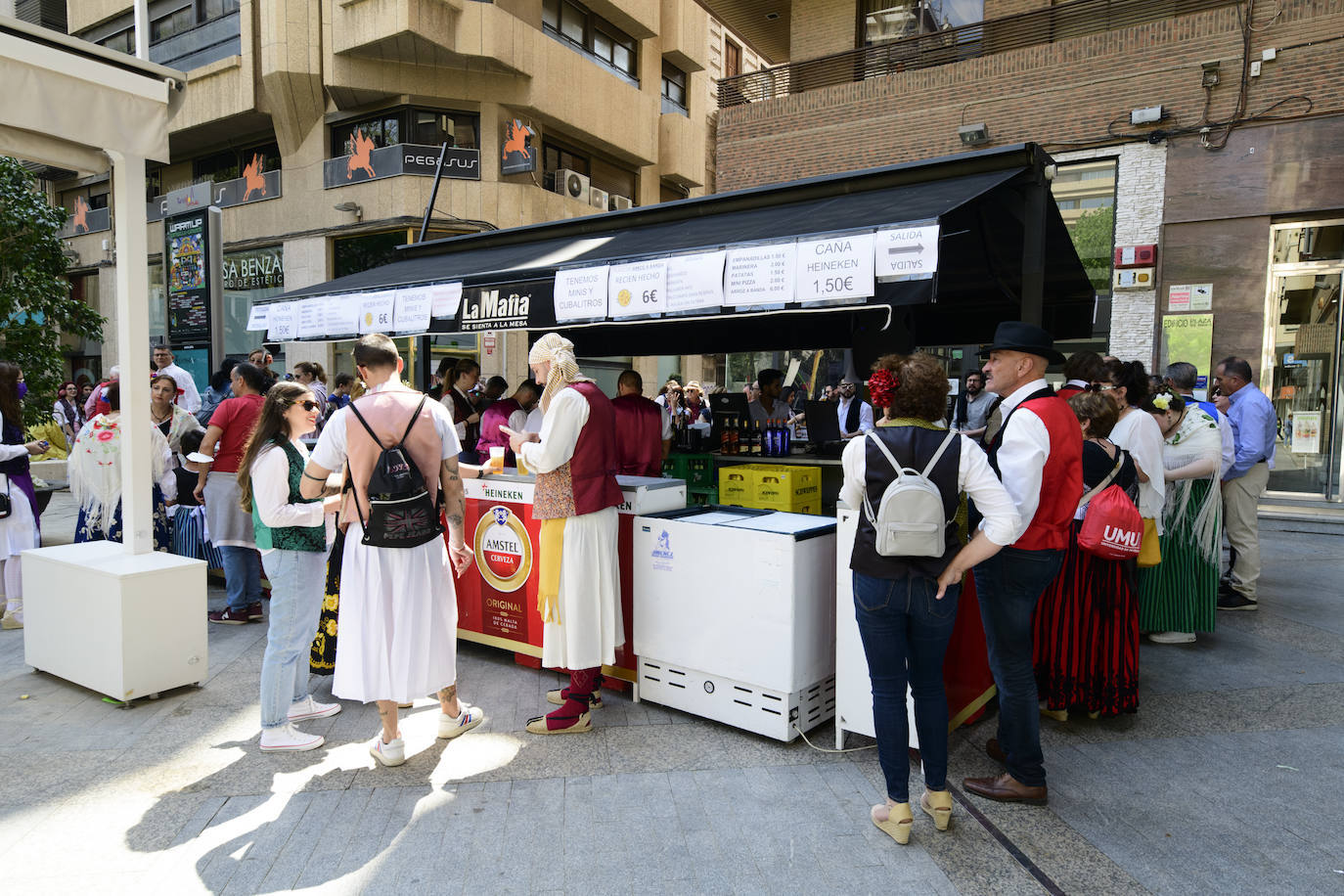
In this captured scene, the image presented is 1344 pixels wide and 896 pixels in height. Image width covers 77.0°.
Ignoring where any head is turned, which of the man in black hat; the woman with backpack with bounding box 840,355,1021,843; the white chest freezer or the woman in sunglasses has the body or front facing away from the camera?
the woman with backpack

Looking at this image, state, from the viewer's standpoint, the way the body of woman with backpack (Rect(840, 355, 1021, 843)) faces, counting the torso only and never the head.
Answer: away from the camera

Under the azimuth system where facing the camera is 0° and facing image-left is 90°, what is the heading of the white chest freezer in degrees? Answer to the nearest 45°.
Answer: approximately 45°

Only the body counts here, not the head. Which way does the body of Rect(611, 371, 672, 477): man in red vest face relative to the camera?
away from the camera

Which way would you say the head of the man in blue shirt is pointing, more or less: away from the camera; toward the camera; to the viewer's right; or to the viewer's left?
to the viewer's left

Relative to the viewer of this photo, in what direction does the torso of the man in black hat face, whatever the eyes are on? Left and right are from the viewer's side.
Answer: facing to the left of the viewer

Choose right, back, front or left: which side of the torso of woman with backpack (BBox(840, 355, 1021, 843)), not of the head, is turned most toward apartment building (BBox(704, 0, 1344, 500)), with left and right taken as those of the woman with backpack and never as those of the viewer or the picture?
front

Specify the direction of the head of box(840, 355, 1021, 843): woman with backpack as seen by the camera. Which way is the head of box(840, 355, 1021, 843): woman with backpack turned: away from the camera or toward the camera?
away from the camera

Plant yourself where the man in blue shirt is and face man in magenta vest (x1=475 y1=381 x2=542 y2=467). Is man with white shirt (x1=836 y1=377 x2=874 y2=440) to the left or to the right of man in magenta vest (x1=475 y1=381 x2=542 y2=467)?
right

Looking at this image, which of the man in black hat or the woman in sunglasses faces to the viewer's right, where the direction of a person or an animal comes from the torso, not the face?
the woman in sunglasses

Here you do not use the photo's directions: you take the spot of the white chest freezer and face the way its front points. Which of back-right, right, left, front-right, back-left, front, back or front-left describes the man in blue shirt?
back

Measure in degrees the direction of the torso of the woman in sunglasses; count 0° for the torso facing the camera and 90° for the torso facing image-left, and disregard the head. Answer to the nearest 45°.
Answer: approximately 270°

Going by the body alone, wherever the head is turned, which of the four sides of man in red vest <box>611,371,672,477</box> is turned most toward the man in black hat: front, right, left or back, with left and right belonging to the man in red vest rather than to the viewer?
back

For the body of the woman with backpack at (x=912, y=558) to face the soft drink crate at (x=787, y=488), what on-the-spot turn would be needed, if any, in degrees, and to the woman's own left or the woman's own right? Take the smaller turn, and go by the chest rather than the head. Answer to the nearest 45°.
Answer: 0° — they already face it

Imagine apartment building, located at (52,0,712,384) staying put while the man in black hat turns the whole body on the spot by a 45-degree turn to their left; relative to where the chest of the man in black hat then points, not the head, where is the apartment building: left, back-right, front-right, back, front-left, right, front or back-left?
right

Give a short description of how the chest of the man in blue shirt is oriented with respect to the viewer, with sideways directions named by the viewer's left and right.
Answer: facing to the left of the viewer

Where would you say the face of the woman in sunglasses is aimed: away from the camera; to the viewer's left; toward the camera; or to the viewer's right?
to the viewer's right

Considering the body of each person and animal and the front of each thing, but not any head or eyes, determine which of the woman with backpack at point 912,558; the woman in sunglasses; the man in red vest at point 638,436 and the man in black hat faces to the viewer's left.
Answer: the man in black hat
